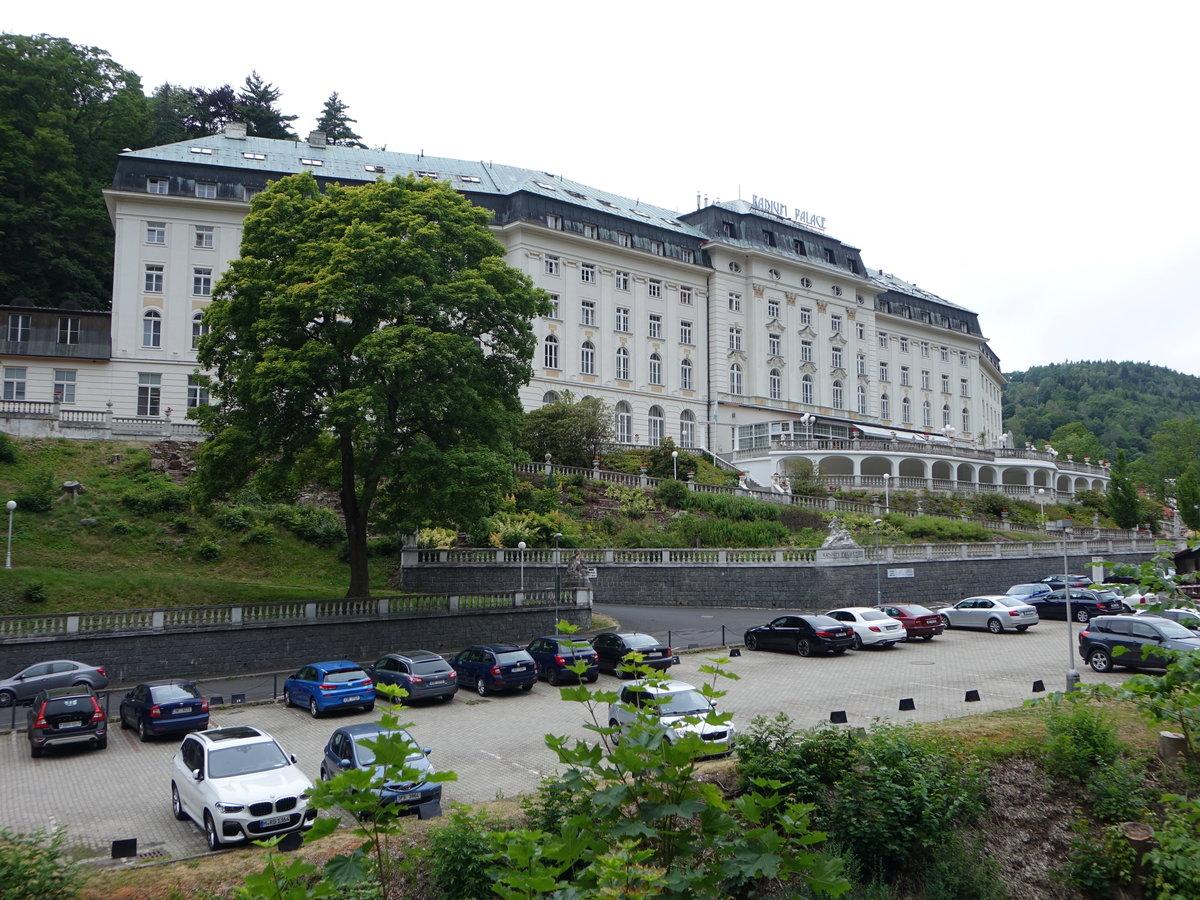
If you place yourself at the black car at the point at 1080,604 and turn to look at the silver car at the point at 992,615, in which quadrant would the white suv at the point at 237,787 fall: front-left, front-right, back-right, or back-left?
front-left

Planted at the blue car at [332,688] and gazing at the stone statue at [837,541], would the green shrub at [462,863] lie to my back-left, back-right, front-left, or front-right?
back-right

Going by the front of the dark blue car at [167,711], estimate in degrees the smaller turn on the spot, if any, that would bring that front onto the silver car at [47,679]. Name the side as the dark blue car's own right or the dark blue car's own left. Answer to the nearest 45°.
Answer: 0° — it already faces it

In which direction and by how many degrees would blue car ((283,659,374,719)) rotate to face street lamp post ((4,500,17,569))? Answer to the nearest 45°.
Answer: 0° — it already faces it

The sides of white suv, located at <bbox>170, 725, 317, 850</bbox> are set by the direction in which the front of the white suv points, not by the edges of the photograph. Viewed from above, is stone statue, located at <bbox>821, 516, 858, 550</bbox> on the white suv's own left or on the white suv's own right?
on the white suv's own left

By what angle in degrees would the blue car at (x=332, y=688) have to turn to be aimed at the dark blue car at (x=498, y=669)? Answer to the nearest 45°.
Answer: approximately 135° to its right

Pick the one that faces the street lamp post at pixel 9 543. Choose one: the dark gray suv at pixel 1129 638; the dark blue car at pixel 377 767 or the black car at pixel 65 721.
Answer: the black car at pixel 65 721

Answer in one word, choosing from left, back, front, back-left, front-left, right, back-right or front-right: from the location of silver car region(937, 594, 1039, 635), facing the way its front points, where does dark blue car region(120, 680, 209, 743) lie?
left

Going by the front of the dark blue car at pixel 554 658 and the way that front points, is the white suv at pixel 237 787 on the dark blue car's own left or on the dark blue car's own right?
on the dark blue car's own left

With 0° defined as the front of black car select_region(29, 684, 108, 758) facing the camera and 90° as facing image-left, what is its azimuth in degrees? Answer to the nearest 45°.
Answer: approximately 180°

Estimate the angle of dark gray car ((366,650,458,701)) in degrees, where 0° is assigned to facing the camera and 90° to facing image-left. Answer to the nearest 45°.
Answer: approximately 135°

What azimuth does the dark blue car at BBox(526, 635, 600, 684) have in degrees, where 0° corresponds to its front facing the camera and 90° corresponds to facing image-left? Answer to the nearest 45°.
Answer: approximately 135°

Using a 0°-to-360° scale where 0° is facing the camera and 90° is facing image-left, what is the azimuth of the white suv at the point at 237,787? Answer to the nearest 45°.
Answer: approximately 315°

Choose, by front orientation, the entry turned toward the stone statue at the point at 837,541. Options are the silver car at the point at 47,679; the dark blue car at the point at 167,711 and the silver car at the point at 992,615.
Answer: the silver car at the point at 992,615
